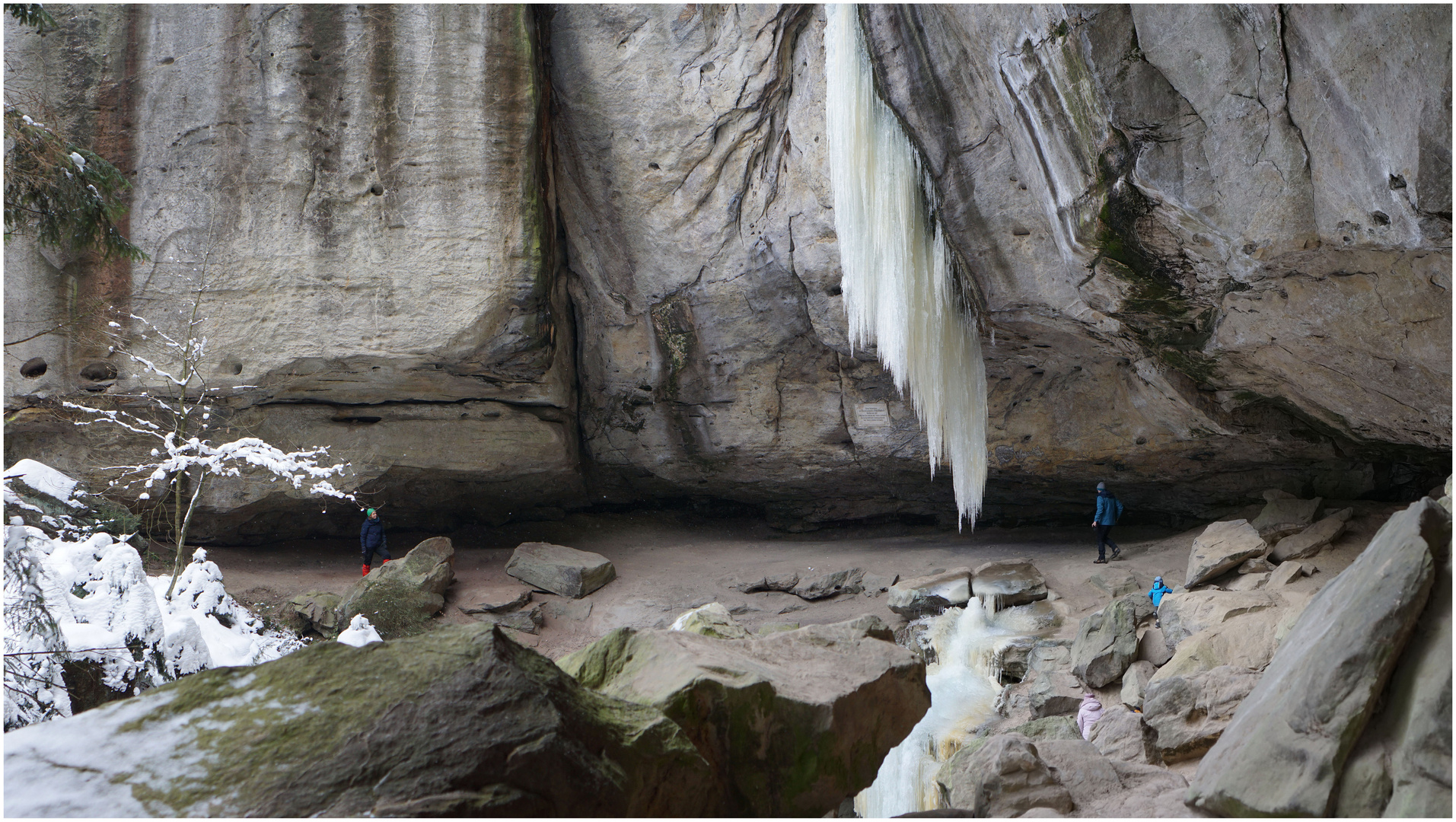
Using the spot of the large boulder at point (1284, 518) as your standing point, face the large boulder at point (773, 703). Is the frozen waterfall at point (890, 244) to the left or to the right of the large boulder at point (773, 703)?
right

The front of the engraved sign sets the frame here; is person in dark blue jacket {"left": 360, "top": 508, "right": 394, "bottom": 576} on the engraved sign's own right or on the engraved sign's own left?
on the engraved sign's own right

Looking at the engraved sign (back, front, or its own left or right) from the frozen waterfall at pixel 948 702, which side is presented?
front

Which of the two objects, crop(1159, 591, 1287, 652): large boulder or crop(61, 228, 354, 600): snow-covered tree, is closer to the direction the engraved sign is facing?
the large boulder

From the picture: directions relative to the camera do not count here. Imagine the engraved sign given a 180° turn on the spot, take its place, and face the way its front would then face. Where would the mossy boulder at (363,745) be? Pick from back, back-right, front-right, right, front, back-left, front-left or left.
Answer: back

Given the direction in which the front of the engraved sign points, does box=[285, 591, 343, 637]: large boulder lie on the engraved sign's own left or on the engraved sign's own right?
on the engraved sign's own right

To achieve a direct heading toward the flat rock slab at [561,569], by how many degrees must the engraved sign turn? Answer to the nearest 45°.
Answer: approximately 90° to its right

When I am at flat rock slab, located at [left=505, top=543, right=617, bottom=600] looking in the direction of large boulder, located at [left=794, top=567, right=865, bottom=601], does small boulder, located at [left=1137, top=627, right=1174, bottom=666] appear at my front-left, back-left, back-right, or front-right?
front-right

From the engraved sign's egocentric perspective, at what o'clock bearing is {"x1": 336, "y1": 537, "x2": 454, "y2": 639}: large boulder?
The large boulder is roughly at 2 o'clock from the engraved sign.

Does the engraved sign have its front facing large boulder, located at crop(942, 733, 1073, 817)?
yes

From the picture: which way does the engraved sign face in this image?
toward the camera
